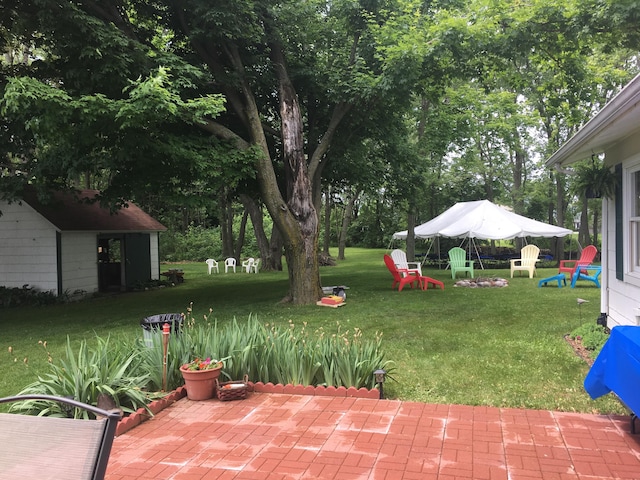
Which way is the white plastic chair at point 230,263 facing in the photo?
toward the camera

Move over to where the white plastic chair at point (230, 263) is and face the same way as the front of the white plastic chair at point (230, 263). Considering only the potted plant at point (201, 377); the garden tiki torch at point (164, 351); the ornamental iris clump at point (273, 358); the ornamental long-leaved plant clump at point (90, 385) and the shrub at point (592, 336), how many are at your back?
0

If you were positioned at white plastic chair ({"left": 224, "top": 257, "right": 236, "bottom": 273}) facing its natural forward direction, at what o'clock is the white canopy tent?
The white canopy tent is roughly at 10 o'clock from the white plastic chair.

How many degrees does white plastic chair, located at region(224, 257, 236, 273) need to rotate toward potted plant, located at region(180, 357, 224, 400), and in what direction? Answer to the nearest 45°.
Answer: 0° — it already faces it

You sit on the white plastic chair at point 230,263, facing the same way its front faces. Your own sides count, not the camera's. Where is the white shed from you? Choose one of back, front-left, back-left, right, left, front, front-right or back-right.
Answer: front-right

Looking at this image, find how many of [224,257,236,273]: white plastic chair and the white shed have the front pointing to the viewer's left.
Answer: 0

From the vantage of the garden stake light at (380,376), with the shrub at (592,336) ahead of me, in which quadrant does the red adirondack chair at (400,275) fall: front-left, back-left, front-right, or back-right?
front-left

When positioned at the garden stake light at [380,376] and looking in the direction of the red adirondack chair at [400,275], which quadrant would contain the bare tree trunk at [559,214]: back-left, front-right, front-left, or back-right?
front-right

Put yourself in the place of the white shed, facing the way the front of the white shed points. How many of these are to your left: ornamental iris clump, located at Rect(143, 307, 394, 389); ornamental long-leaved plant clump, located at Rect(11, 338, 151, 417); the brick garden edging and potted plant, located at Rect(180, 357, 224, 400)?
0

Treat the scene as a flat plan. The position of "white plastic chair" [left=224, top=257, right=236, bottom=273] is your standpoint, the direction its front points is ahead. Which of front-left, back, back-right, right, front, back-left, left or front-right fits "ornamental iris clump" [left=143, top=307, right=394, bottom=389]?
front

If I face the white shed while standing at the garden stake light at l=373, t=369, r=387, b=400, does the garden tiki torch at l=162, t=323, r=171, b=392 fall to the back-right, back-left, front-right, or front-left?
front-left

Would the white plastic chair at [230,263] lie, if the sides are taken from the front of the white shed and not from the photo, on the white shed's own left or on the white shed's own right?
on the white shed's own left

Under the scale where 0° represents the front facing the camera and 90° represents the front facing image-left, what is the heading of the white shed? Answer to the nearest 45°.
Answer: approximately 315°

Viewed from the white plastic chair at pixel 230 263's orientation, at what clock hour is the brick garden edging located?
The brick garden edging is roughly at 12 o'clock from the white plastic chair.

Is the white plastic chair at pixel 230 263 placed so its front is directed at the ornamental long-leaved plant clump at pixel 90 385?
yes

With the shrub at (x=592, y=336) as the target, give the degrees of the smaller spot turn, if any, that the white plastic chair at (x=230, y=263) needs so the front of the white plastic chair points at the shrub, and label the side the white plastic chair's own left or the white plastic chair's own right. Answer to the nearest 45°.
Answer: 0° — it already faces it
